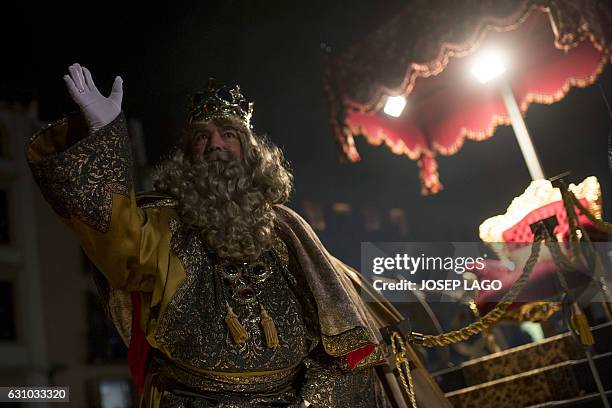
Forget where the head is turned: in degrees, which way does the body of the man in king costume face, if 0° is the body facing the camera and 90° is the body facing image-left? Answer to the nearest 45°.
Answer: approximately 0°

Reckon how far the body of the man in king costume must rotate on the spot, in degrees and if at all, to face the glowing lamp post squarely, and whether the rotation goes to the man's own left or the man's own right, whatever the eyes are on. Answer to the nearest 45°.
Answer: approximately 135° to the man's own left

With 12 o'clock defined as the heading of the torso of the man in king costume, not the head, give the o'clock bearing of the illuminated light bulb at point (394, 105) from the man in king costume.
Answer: The illuminated light bulb is roughly at 7 o'clock from the man in king costume.

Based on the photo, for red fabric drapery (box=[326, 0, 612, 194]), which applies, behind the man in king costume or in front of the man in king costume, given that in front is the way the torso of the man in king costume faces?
behind
